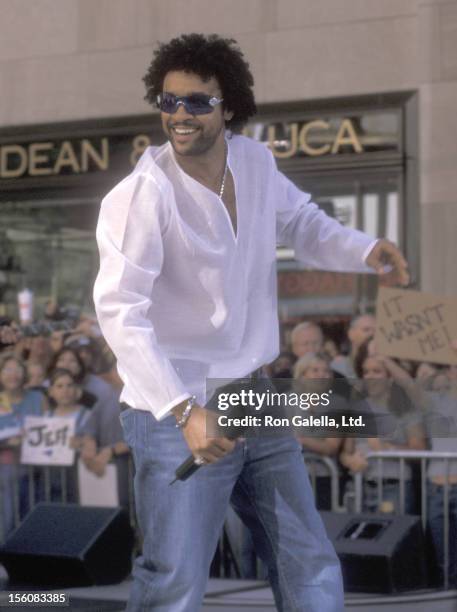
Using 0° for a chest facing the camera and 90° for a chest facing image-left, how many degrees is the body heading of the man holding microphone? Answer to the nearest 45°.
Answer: approximately 315°

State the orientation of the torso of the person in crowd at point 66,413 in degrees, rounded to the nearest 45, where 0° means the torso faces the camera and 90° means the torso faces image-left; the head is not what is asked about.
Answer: approximately 0°

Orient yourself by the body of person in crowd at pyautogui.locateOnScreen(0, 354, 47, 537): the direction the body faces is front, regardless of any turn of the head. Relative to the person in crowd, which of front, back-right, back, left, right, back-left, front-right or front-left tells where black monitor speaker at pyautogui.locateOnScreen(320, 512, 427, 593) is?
front-left

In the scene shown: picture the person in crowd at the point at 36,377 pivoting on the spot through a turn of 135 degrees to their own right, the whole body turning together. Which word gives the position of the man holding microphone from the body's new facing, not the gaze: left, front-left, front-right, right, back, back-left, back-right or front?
back-left

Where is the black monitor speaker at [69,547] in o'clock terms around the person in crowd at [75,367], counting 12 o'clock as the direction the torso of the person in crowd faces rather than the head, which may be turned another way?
The black monitor speaker is roughly at 12 o'clock from the person in crowd.

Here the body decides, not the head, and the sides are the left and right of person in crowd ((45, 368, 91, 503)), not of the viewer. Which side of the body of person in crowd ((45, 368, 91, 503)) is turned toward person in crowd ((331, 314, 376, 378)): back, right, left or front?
left

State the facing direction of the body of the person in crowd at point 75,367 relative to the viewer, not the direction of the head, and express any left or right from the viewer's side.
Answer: facing the viewer

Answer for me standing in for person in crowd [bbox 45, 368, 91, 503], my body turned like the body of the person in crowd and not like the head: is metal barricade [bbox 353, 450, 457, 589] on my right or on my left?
on my left

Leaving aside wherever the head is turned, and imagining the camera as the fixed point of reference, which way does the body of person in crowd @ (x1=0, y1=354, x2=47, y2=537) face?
toward the camera
